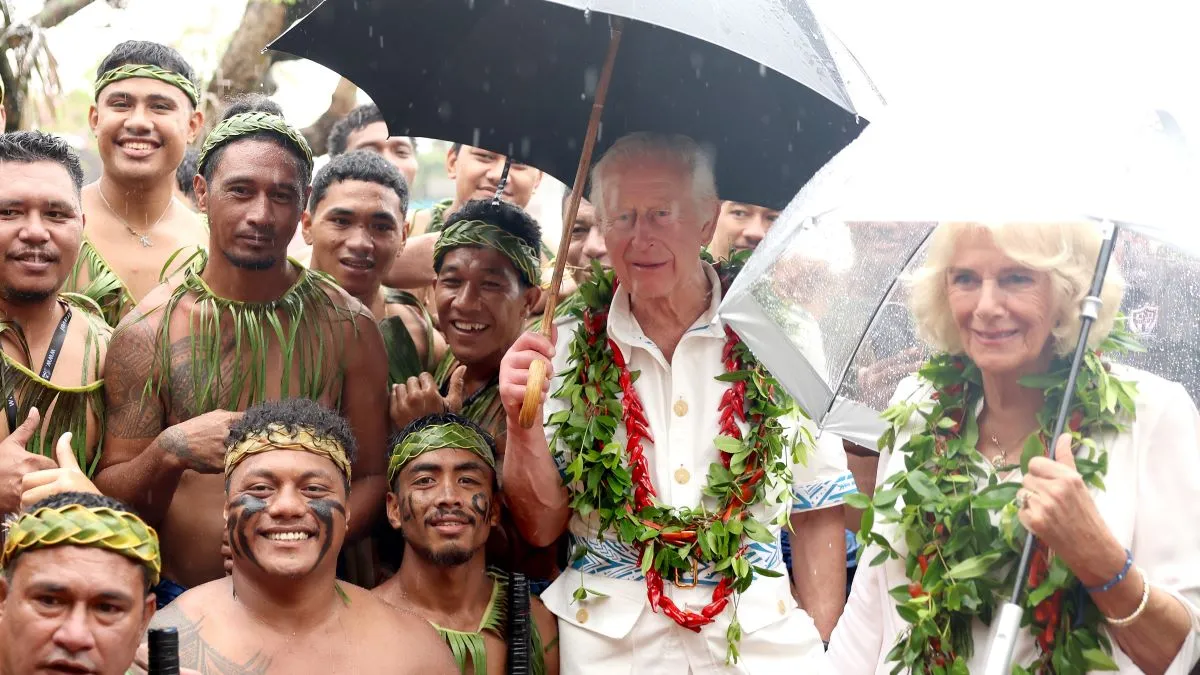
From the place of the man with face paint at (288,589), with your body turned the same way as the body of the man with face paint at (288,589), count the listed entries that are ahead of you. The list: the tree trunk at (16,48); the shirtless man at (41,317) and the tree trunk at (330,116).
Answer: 0

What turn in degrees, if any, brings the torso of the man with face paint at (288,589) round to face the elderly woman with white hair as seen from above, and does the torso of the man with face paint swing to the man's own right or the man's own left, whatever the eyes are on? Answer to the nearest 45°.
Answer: approximately 45° to the man's own left

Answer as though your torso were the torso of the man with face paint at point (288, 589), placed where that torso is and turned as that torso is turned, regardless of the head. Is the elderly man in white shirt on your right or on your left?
on your left

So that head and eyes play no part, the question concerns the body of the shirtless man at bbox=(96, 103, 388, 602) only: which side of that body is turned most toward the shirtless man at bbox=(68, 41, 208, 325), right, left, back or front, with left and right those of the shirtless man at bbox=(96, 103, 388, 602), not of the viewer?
back

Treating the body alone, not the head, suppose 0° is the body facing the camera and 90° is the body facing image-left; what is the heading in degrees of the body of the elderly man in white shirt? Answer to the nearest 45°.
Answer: approximately 0°

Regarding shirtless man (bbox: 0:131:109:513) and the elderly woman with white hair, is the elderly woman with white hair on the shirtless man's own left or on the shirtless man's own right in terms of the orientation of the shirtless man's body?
on the shirtless man's own left

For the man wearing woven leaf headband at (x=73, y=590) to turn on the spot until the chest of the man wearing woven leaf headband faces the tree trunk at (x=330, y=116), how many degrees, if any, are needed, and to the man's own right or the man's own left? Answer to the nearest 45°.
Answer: approximately 180°

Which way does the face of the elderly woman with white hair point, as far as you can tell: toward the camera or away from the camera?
toward the camera

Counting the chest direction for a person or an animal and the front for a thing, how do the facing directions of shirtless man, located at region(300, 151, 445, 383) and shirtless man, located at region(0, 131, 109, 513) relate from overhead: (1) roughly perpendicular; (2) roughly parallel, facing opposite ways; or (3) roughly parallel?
roughly parallel

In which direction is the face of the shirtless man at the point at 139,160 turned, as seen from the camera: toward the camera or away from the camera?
toward the camera

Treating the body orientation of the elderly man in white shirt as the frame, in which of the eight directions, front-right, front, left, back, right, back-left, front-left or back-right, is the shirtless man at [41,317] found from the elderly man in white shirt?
right

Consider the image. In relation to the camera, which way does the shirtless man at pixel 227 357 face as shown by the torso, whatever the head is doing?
toward the camera

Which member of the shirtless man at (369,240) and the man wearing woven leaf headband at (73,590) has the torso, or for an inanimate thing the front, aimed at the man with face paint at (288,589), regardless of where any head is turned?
the shirtless man at (369,240)

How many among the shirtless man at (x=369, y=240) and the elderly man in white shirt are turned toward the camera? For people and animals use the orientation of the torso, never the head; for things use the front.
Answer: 2

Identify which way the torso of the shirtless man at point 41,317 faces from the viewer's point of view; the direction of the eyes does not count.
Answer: toward the camera

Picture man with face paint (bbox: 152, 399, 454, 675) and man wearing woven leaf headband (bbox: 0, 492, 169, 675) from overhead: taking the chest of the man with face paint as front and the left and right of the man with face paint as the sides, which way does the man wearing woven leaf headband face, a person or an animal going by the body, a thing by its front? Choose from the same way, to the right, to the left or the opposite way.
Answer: the same way

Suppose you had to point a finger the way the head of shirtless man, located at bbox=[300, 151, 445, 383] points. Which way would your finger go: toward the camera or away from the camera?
toward the camera

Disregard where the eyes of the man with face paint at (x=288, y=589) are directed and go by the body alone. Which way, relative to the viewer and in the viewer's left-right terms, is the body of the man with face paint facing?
facing the viewer

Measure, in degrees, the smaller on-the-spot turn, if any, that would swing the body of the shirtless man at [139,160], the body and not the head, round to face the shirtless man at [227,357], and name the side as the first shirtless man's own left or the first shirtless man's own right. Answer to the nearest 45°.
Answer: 0° — they already face them

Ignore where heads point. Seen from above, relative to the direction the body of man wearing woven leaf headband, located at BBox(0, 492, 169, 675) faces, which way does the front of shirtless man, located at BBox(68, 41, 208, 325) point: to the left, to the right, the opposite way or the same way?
the same way
